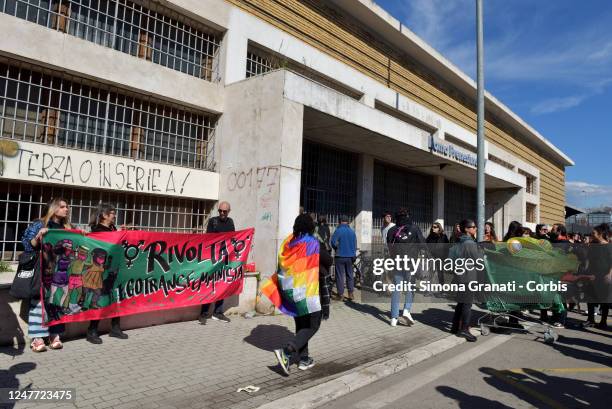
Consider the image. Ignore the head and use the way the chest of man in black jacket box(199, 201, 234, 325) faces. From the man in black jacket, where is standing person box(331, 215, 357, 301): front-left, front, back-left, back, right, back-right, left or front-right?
back-left

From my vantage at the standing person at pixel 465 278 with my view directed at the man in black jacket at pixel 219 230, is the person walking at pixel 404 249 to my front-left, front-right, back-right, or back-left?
front-right

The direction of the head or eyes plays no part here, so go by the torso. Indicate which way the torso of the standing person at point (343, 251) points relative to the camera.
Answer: away from the camera

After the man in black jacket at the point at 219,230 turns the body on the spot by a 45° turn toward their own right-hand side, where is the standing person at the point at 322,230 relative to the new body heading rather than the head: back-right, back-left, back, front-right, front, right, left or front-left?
back

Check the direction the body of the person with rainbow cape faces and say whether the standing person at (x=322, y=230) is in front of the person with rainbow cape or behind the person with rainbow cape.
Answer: in front

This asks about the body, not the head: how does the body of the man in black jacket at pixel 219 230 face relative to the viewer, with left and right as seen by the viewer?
facing the viewer

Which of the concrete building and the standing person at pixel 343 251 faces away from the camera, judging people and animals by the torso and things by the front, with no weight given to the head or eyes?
the standing person

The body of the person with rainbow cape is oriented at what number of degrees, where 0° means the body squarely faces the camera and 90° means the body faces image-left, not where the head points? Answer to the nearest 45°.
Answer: approximately 225°

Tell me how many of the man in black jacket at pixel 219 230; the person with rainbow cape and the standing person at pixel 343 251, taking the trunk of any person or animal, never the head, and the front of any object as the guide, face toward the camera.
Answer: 1

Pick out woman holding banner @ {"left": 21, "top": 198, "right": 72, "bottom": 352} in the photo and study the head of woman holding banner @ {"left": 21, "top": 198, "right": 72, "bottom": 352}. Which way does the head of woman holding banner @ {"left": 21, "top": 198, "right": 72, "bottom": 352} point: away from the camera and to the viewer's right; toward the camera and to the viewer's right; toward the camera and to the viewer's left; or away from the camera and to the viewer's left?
toward the camera and to the viewer's right

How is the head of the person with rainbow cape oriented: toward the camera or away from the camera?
away from the camera

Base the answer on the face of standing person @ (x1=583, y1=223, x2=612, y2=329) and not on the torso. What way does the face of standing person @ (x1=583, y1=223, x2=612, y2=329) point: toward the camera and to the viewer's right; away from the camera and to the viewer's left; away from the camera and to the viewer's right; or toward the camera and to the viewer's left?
toward the camera and to the viewer's left

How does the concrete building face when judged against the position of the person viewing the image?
facing the viewer and to the right of the viewer
